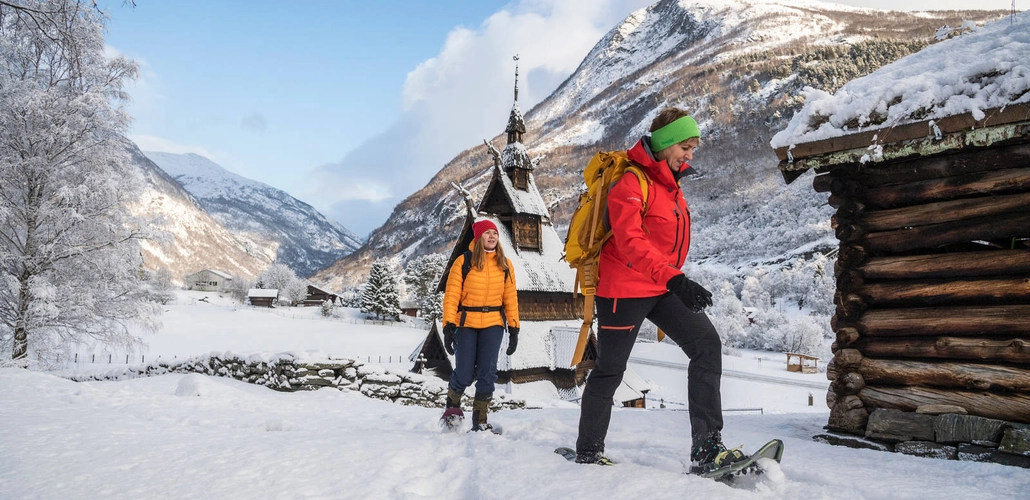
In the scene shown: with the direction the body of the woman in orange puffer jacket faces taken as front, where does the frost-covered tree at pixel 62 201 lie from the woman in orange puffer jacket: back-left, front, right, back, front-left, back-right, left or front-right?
back-right

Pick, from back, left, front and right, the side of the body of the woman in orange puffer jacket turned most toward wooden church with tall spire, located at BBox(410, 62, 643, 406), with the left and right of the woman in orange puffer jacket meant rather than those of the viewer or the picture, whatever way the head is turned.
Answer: back

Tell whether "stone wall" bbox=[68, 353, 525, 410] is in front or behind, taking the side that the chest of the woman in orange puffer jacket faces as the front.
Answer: behind

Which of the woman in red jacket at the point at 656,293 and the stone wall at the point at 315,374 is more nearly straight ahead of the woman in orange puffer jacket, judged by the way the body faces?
the woman in red jacket

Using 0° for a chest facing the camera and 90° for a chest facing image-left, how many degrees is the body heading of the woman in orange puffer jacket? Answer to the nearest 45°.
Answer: approximately 0°

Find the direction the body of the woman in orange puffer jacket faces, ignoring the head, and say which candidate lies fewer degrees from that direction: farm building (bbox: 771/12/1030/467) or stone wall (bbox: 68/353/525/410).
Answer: the farm building
